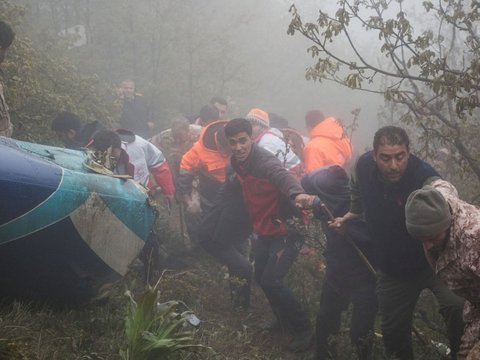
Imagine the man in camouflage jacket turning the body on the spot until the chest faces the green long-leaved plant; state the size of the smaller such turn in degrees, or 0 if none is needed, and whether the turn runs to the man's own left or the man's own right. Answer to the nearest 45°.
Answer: approximately 45° to the man's own right

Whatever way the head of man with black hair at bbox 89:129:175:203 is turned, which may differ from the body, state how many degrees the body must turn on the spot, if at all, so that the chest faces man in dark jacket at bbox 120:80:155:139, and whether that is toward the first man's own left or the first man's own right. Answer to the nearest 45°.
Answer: approximately 90° to the first man's own right

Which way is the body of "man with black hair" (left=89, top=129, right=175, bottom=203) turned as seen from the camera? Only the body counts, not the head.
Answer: to the viewer's left

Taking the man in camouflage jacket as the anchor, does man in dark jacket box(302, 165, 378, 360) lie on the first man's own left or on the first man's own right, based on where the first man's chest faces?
on the first man's own right

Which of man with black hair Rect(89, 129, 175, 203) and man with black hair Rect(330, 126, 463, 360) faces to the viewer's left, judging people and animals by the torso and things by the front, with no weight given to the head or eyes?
man with black hair Rect(89, 129, 175, 203)

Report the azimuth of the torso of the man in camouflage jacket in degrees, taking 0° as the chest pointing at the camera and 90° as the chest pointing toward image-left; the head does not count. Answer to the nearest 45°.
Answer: approximately 45°

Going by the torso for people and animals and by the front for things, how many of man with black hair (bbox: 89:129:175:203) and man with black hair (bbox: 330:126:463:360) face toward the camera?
1

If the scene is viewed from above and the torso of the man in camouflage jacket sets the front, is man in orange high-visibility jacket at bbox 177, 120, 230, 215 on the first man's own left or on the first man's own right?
on the first man's own right
